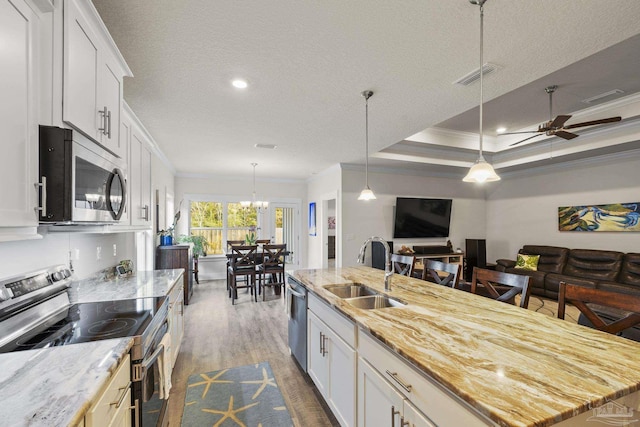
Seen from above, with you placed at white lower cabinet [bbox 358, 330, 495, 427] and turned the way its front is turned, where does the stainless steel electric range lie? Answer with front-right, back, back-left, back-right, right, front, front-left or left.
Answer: front-right

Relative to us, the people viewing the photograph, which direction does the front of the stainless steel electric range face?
facing the viewer and to the right of the viewer

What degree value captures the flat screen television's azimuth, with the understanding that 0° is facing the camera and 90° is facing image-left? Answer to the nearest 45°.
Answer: approximately 315°

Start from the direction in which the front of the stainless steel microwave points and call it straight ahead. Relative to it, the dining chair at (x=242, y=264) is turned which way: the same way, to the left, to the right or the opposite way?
to the left

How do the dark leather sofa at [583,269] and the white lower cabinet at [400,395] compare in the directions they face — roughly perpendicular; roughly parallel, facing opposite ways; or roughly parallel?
roughly parallel

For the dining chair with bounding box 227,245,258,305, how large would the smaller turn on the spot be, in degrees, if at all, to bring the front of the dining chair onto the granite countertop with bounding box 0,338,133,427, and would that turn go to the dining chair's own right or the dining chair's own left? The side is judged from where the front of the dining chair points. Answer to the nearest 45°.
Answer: approximately 180°

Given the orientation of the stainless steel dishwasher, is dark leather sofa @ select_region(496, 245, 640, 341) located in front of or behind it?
behind

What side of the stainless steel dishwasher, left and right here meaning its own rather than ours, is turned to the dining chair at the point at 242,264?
right

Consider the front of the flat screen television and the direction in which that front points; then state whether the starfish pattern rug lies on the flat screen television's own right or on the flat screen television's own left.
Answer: on the flat screen television's own right

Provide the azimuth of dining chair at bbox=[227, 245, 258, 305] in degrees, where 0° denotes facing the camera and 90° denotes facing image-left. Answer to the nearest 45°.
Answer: approximately 180°

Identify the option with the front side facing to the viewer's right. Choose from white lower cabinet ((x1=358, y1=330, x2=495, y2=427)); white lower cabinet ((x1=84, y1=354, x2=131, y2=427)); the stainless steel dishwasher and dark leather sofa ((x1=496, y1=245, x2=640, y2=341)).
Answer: white lower cabinet ((x1=84, y1=354, x2=131, y2=427))

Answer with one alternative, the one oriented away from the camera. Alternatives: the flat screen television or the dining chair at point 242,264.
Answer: the dining chair

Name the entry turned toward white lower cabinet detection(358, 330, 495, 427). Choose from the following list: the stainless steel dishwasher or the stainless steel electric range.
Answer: the stainless steel electric range

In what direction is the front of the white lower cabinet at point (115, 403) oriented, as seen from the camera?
facing to the right of the viewer

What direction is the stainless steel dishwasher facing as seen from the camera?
to the viewer's left
